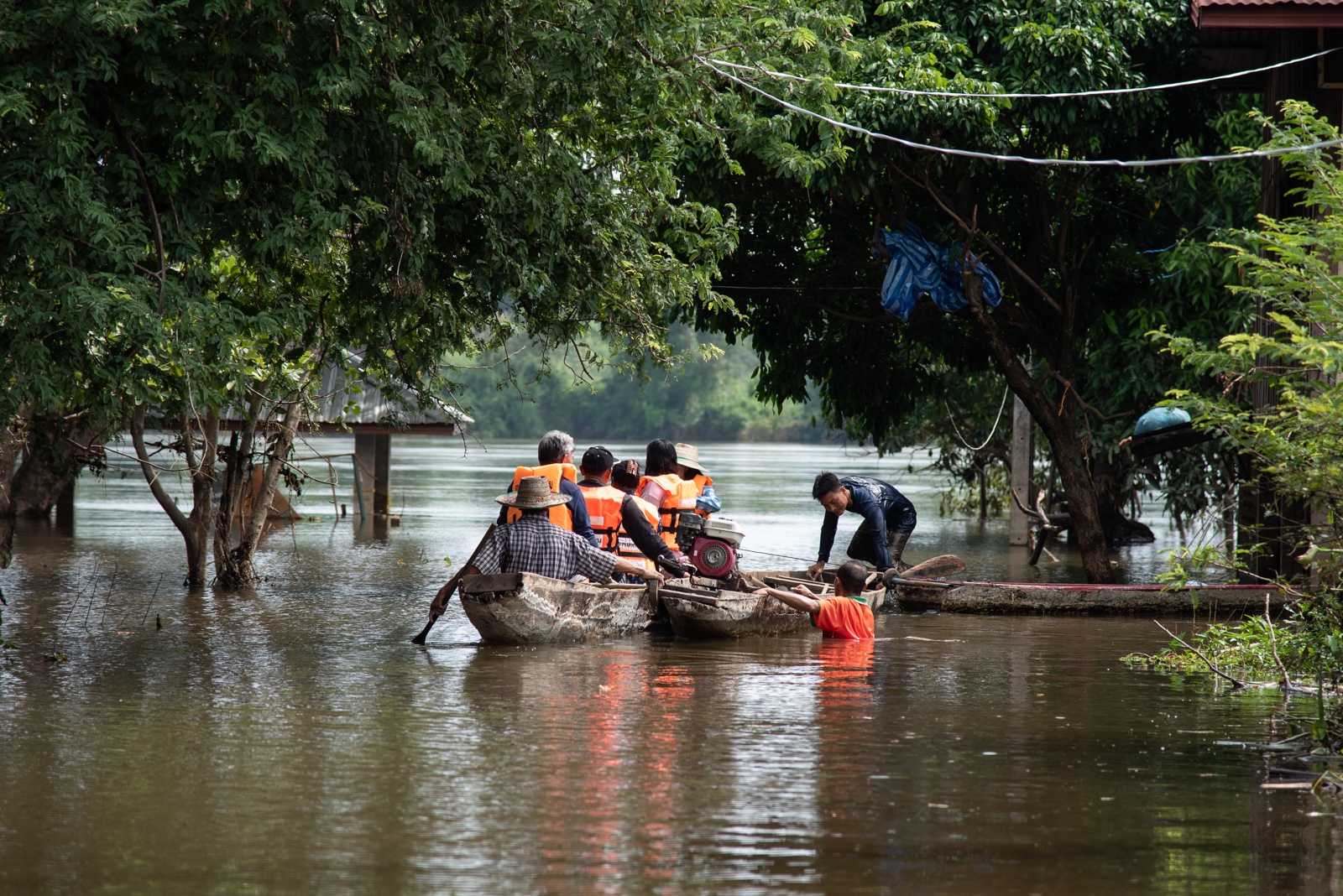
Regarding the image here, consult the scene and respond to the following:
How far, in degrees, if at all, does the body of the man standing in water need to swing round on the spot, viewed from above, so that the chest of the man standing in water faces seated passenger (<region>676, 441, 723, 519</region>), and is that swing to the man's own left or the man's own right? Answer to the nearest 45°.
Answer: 0° — they already face them

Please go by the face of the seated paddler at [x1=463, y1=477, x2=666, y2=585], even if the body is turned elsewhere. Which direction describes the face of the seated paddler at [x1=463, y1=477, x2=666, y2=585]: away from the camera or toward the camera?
away from the camera

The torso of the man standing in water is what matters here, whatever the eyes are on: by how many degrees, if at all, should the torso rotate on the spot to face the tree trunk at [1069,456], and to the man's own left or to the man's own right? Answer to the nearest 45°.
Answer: approximately 90° to the man's own right

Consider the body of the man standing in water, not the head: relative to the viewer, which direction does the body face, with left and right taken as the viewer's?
facing away from the viewer and to the left of the viewer

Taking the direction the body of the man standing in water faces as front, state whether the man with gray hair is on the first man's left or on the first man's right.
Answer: on the first man's left

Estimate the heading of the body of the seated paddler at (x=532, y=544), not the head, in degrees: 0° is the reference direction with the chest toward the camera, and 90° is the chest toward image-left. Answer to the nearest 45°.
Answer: approximately 180°

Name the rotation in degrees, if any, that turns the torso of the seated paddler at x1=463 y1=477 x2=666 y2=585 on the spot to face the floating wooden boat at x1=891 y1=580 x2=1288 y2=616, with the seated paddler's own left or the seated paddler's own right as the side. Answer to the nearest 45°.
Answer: approximately 45° to the seated paddler's own right
